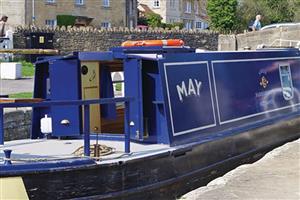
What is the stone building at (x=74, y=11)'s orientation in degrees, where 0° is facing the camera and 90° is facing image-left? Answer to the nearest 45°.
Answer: approximately 0°

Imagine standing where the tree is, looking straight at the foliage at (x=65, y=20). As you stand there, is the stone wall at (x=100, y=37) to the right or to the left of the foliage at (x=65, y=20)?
left

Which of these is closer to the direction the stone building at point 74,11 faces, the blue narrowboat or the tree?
the blue narrowboat

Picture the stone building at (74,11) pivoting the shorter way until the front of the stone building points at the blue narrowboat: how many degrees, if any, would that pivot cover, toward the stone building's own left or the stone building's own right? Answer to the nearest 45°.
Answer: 0° — it already faces it

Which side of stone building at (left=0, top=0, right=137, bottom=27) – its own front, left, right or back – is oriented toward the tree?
left

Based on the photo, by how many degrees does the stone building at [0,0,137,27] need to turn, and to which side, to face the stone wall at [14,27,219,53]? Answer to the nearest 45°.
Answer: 0° — it already faces it
